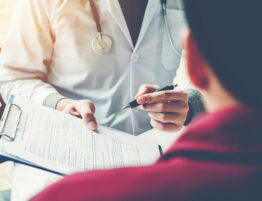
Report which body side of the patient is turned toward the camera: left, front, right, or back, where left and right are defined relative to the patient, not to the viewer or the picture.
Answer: back

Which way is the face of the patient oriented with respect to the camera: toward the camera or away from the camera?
away from the camera

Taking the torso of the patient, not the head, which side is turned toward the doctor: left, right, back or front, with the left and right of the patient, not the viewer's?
front
